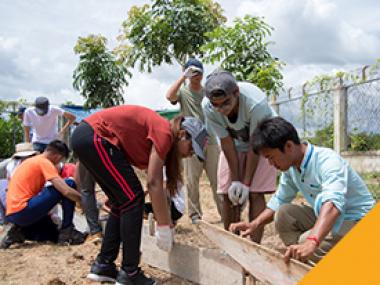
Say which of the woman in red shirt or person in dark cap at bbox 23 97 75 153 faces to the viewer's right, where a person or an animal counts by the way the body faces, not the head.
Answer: the woman in red shirt

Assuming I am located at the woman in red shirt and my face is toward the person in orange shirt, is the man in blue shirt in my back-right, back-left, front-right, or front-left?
back-right

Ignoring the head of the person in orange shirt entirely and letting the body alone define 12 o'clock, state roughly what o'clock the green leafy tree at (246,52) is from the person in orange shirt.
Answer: The green leafy tree is roughly at 11 o'clock from the person in orange shirt.

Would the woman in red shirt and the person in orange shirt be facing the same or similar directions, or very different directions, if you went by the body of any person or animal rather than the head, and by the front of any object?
same or similar directions

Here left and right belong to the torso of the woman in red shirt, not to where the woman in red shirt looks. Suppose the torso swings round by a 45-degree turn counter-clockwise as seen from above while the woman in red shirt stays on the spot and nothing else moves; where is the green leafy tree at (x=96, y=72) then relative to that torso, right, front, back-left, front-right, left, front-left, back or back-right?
front-left

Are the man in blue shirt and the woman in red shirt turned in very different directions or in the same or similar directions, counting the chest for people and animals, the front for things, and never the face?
very different directions

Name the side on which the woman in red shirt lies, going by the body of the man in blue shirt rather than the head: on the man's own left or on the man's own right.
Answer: on the man's own right

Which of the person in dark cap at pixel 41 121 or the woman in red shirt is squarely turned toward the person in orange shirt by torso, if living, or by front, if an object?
the person in dark cap

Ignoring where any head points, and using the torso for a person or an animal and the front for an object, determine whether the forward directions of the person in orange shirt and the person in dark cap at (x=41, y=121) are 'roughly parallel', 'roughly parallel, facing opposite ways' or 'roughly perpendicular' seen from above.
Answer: roughly perpendicular

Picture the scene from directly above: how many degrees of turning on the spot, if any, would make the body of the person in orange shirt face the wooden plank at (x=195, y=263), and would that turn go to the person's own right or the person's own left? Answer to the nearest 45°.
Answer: approximately 45° to the person's own right

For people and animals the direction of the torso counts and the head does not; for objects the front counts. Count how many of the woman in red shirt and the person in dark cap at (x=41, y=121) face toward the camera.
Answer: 1

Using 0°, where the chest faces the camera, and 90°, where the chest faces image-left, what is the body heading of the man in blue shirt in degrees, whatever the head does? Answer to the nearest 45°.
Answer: approximately 45°

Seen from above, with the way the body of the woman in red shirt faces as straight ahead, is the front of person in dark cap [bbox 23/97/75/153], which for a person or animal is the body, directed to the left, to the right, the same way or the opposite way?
to the right

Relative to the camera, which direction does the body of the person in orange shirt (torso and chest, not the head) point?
to the viewer's right

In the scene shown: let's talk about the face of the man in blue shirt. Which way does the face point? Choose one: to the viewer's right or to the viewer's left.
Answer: to the viewer's left

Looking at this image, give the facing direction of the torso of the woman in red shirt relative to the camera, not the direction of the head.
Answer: to the viewer's right

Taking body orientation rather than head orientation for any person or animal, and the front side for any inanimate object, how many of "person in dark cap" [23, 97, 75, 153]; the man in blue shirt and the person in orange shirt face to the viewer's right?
1

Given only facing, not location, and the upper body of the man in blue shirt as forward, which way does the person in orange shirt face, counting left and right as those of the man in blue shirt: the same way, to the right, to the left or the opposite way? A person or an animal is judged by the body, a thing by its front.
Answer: the opposite way

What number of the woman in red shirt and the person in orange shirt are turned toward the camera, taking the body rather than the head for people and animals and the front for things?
0

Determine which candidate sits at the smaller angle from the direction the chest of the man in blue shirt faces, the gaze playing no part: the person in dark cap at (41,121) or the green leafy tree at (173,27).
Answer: the person in dark cap

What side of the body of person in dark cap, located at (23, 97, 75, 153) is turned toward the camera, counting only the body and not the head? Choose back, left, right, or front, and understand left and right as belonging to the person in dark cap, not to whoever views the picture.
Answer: front

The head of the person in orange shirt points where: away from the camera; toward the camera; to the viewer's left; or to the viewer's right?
to the viewer's right
